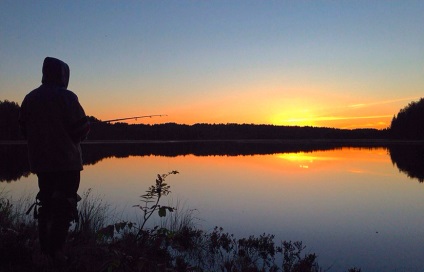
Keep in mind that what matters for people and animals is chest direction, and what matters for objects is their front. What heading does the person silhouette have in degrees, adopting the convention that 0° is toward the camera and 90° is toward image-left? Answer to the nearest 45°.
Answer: approximately 225°
